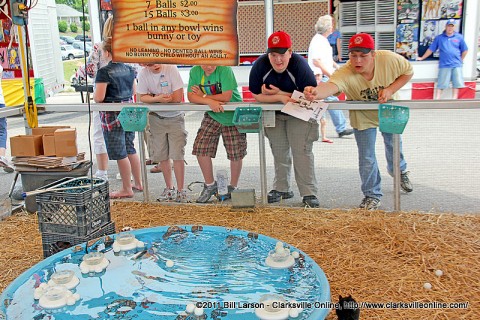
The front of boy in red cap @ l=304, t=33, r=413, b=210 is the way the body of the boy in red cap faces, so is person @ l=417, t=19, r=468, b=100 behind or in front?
behind

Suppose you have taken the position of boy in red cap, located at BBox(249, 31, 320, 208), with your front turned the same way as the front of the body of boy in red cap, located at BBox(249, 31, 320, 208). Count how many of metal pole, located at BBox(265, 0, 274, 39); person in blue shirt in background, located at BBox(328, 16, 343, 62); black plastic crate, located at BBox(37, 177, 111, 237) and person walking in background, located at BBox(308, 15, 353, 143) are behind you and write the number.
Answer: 3

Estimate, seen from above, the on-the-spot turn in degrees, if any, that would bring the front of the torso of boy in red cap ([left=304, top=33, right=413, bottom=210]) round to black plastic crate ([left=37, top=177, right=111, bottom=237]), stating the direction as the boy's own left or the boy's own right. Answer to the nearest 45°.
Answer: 0° — they already face it

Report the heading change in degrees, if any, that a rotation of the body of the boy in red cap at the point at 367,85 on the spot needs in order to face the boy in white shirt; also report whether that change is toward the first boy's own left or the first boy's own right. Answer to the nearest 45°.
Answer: approximately 45° to the first boy's own right

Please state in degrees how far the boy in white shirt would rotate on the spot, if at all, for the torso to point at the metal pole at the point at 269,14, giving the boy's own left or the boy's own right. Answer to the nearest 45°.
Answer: approximately 135° to the boy's own left

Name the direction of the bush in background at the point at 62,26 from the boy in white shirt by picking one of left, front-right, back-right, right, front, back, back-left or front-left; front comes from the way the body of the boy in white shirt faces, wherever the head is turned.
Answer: back

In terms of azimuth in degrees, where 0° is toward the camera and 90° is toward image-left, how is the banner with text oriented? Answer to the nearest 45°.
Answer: approximately 0°

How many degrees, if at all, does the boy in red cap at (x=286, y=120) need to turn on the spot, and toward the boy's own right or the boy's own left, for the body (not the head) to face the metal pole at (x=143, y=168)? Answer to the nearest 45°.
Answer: approximately 90° to the boy's own right

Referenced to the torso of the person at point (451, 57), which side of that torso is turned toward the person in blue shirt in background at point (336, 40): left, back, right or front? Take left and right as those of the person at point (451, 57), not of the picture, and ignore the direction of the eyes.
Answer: right

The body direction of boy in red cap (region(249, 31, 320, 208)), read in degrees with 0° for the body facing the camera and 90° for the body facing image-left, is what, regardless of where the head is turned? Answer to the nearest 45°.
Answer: approximately 0°
